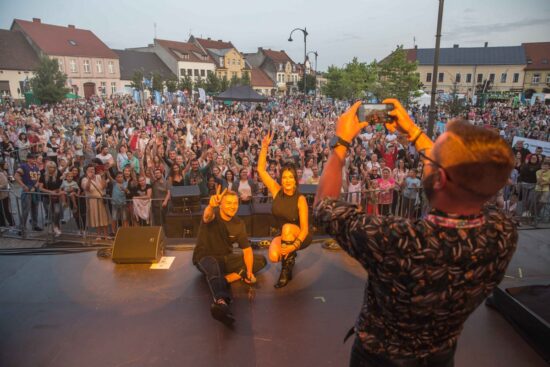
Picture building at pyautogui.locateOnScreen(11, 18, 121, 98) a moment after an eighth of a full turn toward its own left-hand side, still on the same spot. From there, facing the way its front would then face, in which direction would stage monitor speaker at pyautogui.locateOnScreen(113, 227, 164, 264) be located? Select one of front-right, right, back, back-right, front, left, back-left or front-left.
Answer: right

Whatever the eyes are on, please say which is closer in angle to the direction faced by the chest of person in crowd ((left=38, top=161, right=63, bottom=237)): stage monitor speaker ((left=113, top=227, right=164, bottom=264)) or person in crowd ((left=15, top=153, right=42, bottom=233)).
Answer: the stage monitor speaker

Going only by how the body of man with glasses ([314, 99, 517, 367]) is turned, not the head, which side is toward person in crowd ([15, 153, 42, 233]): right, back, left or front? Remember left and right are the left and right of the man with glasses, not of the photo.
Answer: front

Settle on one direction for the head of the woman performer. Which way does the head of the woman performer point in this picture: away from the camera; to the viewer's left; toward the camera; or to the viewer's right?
toward the camera

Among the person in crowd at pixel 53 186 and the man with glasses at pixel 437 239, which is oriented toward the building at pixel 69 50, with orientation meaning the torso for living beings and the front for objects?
the man with glasses

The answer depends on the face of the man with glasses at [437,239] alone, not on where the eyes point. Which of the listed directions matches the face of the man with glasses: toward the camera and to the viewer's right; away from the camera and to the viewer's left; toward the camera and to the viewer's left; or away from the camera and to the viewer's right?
away from the camera and to the viewer's left

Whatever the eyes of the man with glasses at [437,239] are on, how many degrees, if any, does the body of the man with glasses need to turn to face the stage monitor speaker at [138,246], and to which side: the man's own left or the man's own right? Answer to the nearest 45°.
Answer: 0° — they already face it

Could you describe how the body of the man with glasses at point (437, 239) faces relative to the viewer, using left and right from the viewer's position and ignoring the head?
facing away from the viewer and to the left of the viewer

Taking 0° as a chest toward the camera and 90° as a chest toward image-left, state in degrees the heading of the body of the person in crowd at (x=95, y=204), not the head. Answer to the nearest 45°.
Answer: approximately 315°

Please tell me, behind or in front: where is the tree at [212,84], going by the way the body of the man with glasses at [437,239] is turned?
in front

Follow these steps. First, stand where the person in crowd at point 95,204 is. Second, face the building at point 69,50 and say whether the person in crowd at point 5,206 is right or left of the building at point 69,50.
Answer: left

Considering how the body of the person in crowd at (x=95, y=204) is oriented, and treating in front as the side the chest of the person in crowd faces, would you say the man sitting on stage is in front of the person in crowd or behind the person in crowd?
in front

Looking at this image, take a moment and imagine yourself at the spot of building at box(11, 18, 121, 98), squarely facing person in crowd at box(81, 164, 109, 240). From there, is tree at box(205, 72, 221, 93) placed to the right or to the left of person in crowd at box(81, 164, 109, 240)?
left

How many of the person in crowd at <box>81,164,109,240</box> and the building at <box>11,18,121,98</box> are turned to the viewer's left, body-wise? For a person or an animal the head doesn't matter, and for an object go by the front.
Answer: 0

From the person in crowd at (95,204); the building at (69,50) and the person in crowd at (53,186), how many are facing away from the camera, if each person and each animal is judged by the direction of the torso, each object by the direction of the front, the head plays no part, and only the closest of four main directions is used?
0

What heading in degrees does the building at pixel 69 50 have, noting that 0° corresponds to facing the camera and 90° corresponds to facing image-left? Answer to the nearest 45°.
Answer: approximately 315°

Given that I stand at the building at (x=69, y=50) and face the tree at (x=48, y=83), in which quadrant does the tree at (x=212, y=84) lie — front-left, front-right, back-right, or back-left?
back-left

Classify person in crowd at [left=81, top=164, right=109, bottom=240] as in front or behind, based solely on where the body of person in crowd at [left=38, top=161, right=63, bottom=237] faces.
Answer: in front
